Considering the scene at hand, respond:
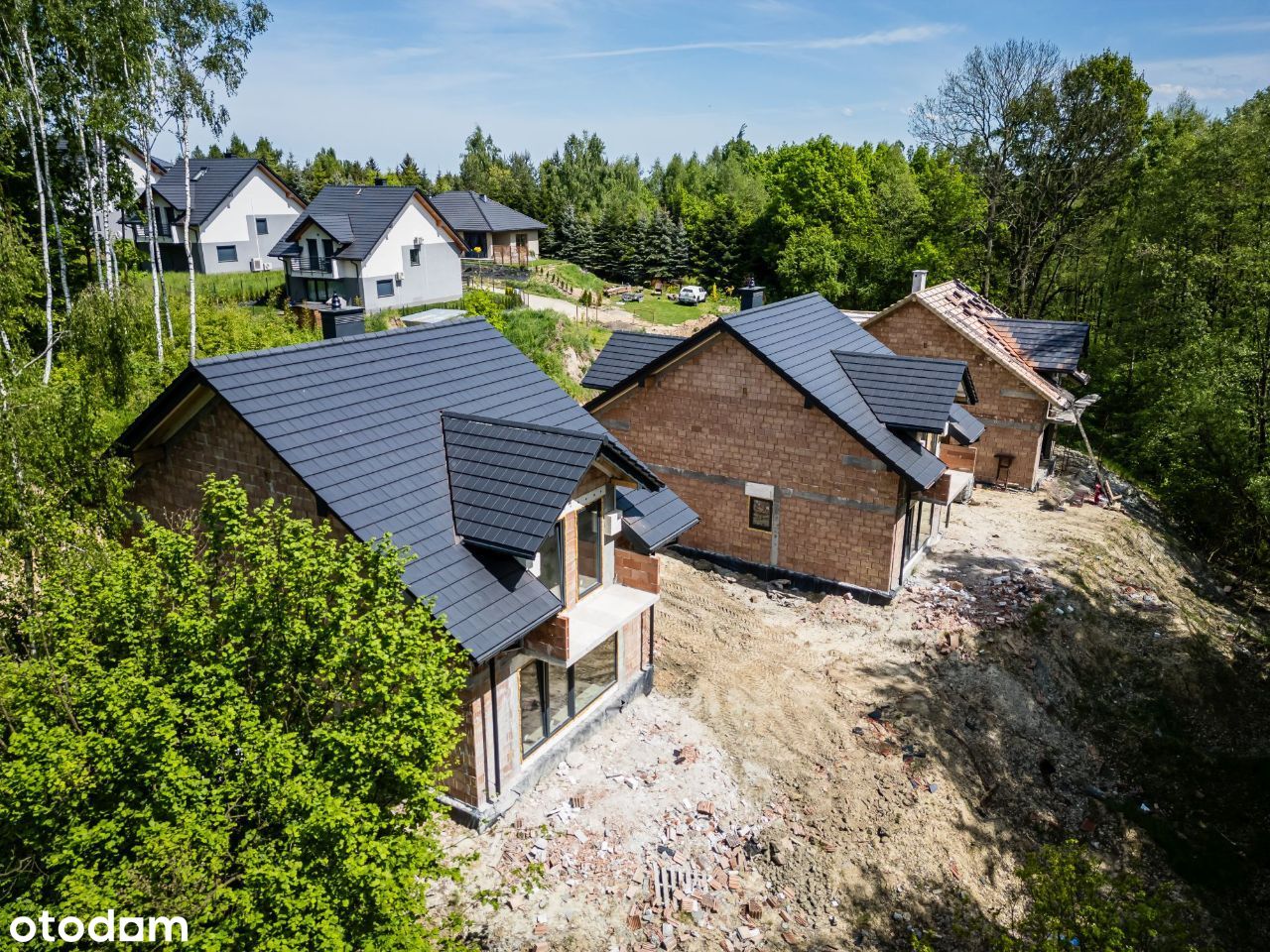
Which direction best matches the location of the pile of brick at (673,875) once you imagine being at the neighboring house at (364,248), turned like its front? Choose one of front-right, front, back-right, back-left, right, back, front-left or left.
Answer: front-left

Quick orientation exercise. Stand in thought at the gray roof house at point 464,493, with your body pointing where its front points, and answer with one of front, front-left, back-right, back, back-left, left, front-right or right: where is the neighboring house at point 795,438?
left

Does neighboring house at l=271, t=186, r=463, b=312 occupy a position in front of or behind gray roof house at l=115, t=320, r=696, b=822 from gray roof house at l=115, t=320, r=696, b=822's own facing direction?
behind

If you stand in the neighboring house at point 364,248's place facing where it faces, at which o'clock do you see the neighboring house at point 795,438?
the neighboring house at point 795,438 is roughly at 10 o'clock from the neighboring house at point 364,248.
